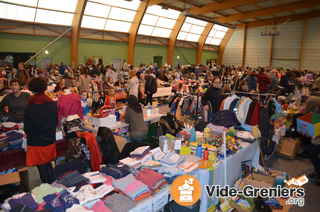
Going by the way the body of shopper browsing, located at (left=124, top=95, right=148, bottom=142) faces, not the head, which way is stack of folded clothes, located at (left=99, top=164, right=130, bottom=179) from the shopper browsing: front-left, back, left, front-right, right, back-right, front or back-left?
back-left

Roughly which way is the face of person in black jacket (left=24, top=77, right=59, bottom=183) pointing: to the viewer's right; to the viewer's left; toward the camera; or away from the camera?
away from the camera

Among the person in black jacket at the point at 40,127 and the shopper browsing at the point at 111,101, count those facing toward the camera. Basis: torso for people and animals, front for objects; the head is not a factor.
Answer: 1

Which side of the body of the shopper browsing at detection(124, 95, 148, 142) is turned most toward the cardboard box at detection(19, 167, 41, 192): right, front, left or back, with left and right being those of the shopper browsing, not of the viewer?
left

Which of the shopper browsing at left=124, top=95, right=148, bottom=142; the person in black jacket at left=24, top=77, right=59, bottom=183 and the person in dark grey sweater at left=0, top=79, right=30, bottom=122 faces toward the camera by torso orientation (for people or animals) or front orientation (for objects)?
the person in dark grey sweater at left=0, top=79, right=30, bottom=122

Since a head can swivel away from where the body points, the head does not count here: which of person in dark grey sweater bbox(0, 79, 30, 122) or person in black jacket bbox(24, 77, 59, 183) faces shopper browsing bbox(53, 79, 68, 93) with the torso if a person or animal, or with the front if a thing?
the person in black jacket

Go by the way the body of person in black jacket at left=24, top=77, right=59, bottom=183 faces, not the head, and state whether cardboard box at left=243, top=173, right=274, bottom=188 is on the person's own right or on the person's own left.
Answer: on the person's own right

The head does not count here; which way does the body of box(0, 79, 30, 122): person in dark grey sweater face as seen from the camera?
toward the camera

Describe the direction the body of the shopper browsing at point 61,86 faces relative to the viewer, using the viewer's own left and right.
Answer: facing the viewer and to the left of the viewer

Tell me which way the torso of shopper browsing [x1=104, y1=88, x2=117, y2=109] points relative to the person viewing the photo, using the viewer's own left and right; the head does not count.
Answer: facing the viewer

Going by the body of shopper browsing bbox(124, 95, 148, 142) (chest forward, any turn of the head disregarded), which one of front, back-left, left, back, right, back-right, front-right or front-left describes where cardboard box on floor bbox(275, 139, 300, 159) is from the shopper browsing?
back-right

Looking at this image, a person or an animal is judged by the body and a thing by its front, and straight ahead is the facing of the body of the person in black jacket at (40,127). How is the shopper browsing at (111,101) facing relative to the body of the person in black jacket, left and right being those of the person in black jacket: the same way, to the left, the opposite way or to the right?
the opposite way

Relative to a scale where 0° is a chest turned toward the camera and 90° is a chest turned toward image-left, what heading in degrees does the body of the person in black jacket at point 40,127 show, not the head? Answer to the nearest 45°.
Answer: approximately 180°

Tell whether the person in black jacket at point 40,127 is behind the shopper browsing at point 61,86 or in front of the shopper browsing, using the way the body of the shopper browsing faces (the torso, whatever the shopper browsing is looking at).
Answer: in front

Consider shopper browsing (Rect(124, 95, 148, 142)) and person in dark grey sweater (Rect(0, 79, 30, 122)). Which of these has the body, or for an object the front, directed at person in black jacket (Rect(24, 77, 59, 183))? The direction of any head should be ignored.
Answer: person in dark grey sweater (Rect(0, 79, 30, 122))
